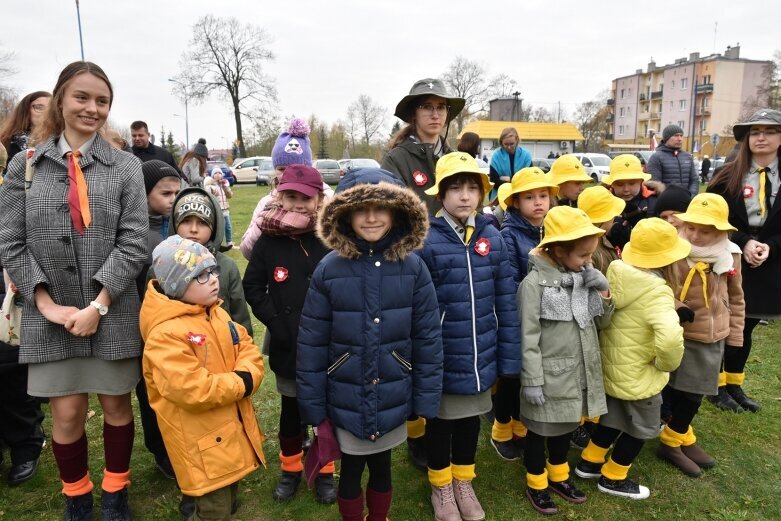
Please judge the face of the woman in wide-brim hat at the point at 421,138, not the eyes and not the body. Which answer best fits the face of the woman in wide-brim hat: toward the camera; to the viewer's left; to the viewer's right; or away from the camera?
toward the camera

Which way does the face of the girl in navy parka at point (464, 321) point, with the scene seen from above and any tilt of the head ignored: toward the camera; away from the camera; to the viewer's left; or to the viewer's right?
toward the camera

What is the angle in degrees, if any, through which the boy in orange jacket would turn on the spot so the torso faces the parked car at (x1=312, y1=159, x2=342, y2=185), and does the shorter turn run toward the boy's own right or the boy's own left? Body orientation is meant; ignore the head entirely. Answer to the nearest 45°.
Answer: approximately 135° to the boy's own left

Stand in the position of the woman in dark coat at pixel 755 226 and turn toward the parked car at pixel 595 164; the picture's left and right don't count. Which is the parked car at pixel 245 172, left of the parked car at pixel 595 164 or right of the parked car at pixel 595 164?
left

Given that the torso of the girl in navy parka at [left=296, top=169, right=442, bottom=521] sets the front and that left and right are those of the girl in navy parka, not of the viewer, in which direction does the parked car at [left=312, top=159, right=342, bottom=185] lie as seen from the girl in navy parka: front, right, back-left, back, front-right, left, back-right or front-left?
back

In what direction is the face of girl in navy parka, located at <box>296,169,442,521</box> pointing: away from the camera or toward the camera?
toward the camera

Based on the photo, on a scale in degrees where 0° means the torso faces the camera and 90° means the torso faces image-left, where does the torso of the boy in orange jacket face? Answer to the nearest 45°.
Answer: approximately 315°

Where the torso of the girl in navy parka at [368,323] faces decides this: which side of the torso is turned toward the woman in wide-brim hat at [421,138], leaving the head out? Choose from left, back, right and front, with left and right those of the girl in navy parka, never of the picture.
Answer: back

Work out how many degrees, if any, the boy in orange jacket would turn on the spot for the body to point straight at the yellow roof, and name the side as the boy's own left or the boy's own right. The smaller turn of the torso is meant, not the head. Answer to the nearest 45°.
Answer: approximately 90° to the boy's own left

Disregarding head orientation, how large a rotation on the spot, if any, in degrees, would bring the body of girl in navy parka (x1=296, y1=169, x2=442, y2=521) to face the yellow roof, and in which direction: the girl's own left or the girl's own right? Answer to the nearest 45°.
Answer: approximately 180°

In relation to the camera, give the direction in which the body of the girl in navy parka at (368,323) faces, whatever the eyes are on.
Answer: toward the camera

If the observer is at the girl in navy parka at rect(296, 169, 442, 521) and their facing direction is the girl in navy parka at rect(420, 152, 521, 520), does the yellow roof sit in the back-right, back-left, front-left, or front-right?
front-left

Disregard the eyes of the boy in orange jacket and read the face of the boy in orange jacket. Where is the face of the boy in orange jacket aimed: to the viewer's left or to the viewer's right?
to the viewer's right

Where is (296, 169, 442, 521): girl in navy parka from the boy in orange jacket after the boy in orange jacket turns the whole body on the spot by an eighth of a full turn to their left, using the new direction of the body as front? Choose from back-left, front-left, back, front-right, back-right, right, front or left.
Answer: front
